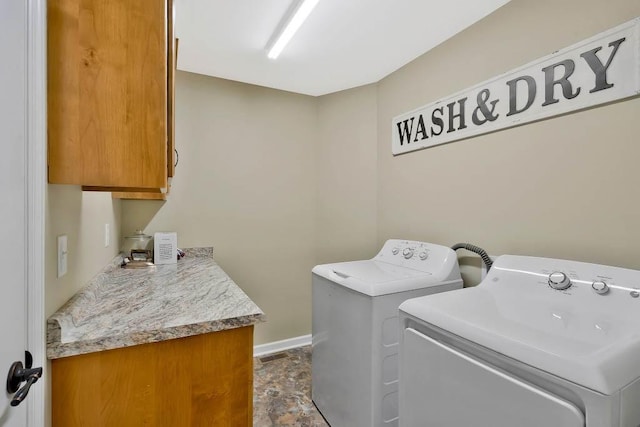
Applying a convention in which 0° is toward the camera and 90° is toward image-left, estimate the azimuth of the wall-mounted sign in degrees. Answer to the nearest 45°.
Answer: approximately 45°

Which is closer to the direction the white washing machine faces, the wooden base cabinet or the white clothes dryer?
the wooden base cabinet

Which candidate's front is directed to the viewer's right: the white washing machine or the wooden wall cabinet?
the wooden wall cabinet

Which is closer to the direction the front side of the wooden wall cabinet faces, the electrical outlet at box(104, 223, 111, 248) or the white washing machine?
the white washing machine

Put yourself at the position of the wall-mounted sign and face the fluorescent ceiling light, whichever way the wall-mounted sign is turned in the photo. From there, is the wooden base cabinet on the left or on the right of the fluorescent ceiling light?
left

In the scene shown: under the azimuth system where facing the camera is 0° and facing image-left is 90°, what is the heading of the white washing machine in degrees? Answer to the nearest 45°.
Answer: approximately 45°

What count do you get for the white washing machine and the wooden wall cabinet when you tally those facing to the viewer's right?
1

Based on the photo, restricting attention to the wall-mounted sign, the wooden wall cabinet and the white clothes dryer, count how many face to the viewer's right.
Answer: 1

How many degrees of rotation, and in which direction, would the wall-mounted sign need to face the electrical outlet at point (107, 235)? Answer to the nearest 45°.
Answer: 0° — it already faces it

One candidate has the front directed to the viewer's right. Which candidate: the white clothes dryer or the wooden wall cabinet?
the wooden wall cabinet

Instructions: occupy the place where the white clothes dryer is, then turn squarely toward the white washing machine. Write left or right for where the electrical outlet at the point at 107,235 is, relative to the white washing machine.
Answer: left

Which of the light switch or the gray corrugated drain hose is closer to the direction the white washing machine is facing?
the light switch

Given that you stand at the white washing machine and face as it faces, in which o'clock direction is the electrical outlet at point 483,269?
The electrical outlet is roughly at 7 o'clock from the white washing machine.

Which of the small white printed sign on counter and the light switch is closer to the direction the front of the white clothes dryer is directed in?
the light switch

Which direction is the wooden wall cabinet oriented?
to the viewer's right

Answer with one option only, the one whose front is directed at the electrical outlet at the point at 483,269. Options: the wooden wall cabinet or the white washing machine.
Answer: the wooden wall cabinet
